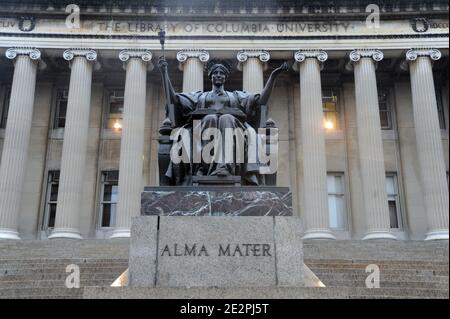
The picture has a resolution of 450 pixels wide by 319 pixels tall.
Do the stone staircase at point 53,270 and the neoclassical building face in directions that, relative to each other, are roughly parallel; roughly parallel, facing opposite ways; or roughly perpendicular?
roughly parallel

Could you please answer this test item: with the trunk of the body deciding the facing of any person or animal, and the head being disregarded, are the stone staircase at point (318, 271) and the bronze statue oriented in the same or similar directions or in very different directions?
same or similar directions

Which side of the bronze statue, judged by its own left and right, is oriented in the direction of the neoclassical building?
back

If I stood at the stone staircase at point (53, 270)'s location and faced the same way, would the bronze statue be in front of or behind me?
in front

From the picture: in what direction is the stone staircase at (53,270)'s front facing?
toward the camera

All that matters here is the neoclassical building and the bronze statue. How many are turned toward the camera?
2

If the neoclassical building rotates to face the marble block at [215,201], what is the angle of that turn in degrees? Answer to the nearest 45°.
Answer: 0° — it already faces it

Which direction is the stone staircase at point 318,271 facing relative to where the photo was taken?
toward the camera

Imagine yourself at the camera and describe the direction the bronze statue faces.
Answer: facing the viewer

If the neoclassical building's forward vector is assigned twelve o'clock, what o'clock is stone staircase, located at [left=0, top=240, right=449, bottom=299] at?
The stone staircase is roughly at 12 o'clock from the neoclassical building.

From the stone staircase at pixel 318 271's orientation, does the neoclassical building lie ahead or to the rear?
to the rear

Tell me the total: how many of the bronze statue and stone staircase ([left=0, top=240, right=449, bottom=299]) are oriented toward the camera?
2
